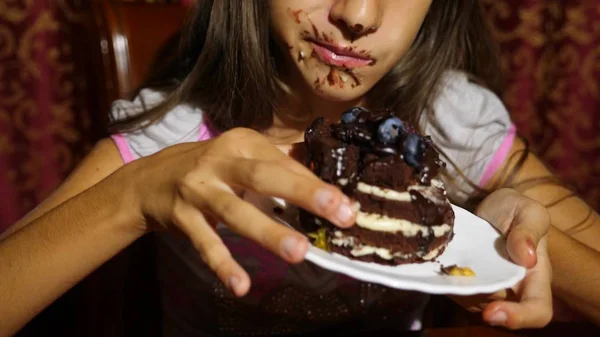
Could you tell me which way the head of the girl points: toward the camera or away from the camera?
toward the camera

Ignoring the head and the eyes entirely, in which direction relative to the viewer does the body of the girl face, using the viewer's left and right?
facing the viewer
